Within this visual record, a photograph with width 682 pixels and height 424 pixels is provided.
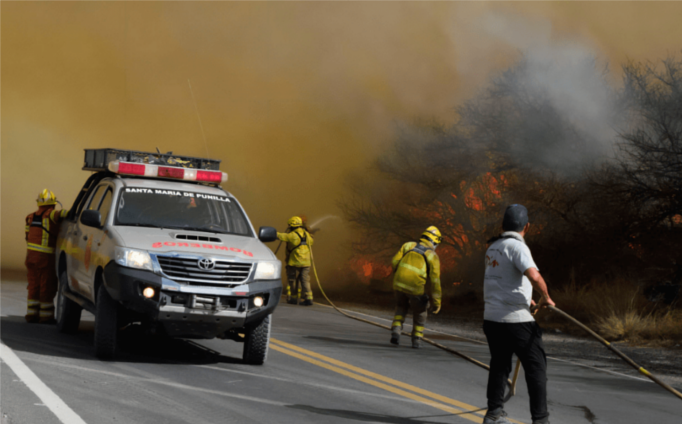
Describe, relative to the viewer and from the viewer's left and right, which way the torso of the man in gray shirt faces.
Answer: facing away from the viewer and to the right of the viewer

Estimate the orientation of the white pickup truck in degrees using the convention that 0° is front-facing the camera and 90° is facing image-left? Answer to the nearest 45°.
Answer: approximately 315°

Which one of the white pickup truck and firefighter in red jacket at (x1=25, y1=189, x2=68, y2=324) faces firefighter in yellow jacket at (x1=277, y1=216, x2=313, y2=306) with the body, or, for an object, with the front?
firefighter in red jacket at (x1=25, y1=189, x2=68, y2=324)

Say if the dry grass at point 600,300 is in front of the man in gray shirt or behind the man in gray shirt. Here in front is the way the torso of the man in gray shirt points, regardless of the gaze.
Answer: in front

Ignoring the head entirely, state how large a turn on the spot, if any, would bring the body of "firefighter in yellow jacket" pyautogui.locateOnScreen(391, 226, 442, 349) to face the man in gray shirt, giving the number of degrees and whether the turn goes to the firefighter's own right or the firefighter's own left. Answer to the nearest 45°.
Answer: approximately 135° to the firefighter's own right

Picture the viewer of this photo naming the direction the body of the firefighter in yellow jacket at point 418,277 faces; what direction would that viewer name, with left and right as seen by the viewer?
facing away from the viewer and to the right of the viewer

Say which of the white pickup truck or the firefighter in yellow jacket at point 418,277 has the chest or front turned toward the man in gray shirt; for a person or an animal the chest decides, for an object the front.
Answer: the white pickup truck

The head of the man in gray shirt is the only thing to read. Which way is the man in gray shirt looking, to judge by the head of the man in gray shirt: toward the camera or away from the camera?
away from the camera

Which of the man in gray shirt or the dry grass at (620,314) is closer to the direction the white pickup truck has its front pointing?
the man in gray shirt

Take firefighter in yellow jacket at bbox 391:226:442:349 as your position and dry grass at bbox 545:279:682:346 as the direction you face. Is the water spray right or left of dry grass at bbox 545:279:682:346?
left

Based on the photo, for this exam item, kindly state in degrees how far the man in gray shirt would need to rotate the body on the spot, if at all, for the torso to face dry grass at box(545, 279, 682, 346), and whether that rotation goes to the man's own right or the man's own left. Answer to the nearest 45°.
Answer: approximately 45° to the man's own left
